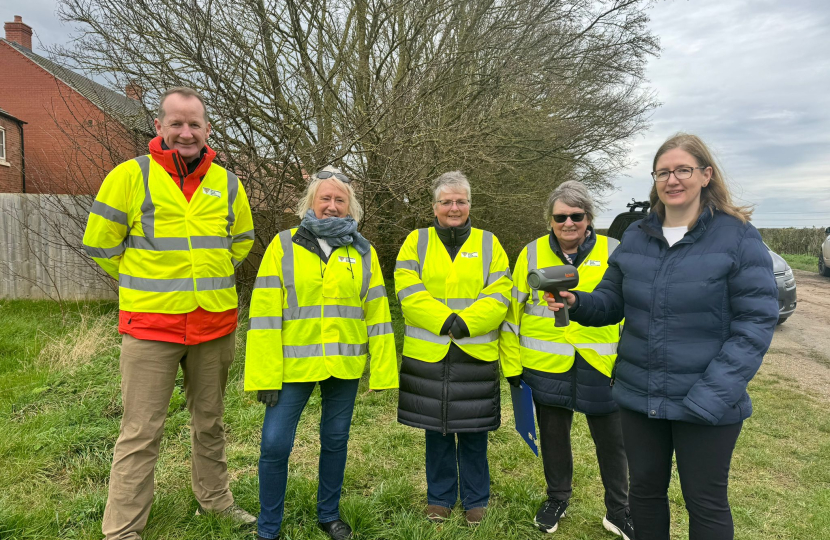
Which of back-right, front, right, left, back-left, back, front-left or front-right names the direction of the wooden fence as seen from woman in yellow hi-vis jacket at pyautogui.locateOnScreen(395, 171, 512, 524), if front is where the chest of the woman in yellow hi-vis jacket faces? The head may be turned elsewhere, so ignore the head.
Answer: back-right

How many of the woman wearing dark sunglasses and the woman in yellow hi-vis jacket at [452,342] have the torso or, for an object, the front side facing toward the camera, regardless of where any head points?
2

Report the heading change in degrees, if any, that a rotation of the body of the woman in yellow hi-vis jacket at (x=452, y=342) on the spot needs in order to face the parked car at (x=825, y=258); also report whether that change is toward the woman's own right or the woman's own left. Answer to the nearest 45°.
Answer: approximately 135° to the woman's own left

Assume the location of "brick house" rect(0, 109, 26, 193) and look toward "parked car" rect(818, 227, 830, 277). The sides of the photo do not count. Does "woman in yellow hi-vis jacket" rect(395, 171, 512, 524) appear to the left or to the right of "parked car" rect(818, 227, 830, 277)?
right

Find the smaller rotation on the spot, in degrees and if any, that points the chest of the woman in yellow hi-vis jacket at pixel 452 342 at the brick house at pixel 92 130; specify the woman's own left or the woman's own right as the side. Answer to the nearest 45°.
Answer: approximately 135° to the woman's own right

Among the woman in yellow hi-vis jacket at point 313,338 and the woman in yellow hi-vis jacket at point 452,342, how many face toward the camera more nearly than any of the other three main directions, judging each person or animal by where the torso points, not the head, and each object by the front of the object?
2

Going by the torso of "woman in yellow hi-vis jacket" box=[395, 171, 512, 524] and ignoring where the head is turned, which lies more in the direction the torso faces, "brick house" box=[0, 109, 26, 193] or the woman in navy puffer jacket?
the woman in navy puffer jacket

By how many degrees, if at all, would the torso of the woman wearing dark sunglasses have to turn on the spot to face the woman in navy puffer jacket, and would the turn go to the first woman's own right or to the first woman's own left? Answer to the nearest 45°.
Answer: approximately 45° to the first woman's own left

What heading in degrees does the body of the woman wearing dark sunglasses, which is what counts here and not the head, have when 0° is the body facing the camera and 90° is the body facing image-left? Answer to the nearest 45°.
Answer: approximately 0°

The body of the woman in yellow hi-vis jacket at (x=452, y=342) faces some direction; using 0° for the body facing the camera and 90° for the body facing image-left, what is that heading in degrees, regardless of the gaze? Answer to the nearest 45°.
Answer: approximately 0°

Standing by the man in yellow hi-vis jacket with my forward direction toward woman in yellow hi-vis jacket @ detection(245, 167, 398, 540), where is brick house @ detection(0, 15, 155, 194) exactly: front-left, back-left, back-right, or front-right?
back-left

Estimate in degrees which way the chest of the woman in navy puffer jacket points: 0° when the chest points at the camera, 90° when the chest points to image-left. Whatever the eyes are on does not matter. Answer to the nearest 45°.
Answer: approximately 45°
